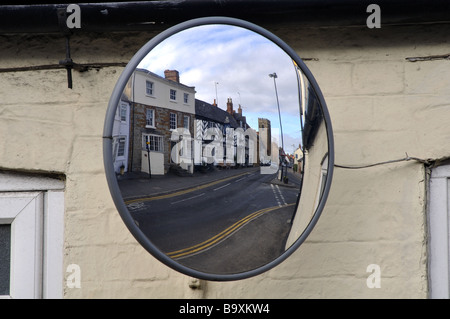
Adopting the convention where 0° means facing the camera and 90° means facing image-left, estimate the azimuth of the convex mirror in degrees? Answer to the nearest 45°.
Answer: approximately 315°
